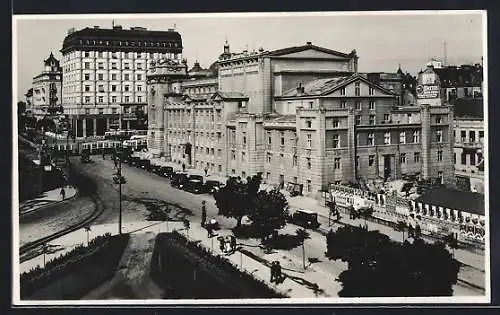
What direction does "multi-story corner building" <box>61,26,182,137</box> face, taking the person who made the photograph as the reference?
facing the viewer

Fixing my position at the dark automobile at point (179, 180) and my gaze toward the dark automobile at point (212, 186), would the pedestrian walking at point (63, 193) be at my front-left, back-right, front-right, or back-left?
back-right

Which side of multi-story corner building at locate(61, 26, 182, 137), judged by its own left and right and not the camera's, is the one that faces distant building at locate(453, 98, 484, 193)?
left

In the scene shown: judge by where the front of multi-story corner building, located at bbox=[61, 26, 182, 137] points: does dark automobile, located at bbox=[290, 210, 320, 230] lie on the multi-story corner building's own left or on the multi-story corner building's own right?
on the multi-story corner building's own left
